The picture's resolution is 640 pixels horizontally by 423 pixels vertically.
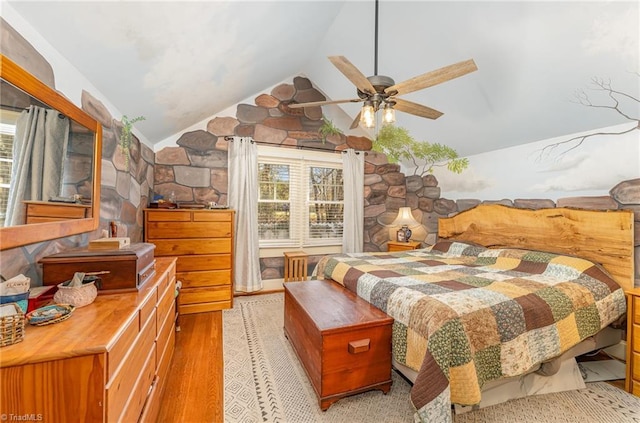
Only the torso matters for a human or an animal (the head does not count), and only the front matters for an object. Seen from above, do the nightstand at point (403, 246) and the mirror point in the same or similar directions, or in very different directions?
very different directions

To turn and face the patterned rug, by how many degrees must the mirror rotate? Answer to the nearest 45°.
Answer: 0° — it already faces it

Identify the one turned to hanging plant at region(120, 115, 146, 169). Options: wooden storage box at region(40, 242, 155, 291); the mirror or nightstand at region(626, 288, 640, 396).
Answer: the nightstand

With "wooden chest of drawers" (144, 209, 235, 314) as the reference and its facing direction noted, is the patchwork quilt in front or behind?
in front

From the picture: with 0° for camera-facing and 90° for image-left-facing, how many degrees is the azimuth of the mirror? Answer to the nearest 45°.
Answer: approximately 315°

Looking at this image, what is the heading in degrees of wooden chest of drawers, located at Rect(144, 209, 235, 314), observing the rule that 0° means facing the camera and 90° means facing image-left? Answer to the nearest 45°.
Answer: approximately 0°

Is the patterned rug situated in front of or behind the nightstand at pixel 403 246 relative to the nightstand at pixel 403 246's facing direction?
in front

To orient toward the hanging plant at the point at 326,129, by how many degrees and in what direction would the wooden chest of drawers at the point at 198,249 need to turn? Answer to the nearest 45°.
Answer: approximately 90° to its left

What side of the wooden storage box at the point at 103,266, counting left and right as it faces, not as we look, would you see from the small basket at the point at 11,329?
right

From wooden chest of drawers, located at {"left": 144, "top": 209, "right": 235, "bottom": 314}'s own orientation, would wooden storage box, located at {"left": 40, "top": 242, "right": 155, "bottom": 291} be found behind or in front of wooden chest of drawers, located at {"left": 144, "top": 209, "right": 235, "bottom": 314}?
in front

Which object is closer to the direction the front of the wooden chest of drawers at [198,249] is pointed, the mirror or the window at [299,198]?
the mirror
